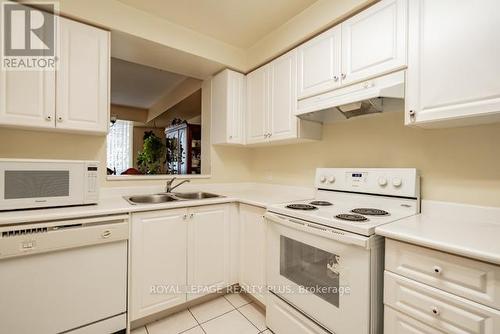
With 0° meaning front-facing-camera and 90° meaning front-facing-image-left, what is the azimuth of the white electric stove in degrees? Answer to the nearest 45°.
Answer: approximately 45°

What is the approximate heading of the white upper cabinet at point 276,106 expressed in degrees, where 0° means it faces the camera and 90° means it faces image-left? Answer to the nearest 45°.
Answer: approximately 45°

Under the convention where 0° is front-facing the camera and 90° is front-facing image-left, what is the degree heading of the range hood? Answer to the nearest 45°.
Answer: approximately 45°

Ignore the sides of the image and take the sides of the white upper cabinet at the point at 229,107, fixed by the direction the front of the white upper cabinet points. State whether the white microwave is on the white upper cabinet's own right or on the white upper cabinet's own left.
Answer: on the white upper cabinet's own right

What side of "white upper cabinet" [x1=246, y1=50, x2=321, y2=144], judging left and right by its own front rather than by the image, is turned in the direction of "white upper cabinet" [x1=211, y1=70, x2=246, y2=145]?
right
